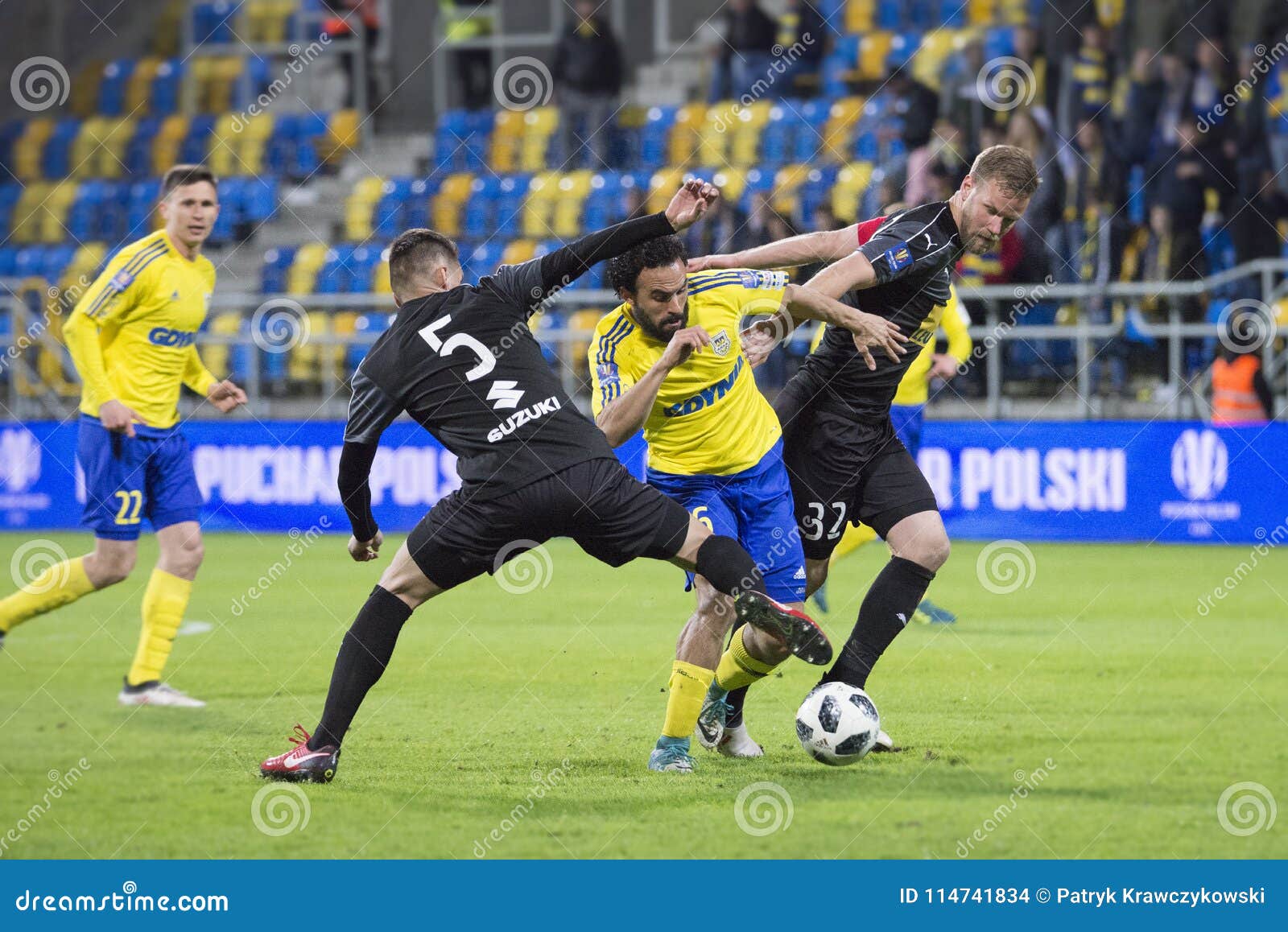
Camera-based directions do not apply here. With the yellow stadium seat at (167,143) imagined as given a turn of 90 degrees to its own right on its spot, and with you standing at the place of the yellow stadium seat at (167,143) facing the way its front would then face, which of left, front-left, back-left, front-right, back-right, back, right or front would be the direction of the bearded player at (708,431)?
back-left

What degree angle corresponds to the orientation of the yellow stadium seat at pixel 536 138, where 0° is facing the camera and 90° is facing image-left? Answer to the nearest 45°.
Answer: approximately 45°

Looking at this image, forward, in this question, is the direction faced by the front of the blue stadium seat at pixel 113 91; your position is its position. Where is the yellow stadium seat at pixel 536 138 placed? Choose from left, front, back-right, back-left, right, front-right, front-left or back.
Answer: left

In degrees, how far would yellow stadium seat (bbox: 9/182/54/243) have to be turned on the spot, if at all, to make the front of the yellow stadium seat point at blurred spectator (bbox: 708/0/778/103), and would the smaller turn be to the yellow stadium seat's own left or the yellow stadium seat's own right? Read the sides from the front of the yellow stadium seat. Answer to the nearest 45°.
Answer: approximately 90° to the yellow stadium seat's own left

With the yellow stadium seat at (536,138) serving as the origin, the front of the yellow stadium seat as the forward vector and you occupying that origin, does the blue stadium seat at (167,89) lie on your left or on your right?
on your right

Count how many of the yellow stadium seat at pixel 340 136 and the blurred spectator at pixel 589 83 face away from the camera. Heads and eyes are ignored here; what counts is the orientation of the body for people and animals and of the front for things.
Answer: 0

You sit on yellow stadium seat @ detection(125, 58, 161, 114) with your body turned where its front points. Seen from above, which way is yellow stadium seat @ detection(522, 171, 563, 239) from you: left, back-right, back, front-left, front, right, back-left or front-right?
left
